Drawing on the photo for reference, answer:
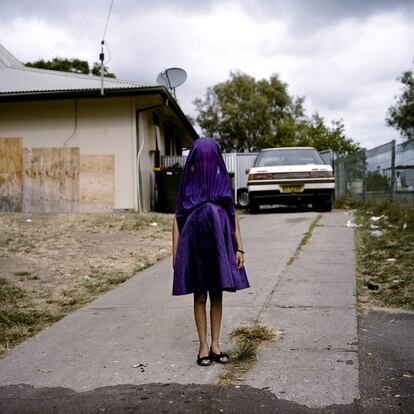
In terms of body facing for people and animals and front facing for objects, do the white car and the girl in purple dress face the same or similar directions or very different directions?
very different directions

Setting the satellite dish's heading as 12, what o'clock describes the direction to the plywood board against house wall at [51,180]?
The plywood board against house wall is roughly at 12 o'clock from the satellite dish.

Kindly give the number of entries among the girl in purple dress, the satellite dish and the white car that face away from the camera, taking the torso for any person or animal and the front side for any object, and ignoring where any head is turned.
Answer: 1

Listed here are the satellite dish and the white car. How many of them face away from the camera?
1

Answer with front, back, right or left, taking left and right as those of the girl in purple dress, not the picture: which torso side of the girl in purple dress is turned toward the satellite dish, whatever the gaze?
back
